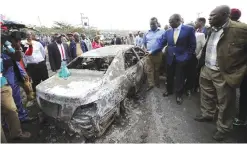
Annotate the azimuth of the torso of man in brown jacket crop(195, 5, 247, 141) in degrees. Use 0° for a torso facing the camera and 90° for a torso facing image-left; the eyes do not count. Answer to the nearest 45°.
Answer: approximately 45°

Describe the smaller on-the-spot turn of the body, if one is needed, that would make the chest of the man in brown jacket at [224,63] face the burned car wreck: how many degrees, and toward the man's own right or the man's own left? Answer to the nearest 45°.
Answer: approximately 45° to the man's own right

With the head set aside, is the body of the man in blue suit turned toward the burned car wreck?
yes

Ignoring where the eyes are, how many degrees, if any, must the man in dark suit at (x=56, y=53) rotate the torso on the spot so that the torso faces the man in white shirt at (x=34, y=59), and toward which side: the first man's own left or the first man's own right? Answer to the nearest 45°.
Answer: approximately 90° to the first man's own right

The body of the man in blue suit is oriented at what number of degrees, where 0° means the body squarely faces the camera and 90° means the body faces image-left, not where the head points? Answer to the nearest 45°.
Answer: approximately 45°

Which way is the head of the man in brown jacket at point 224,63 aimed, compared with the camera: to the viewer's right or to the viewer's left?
to the viewer's left
